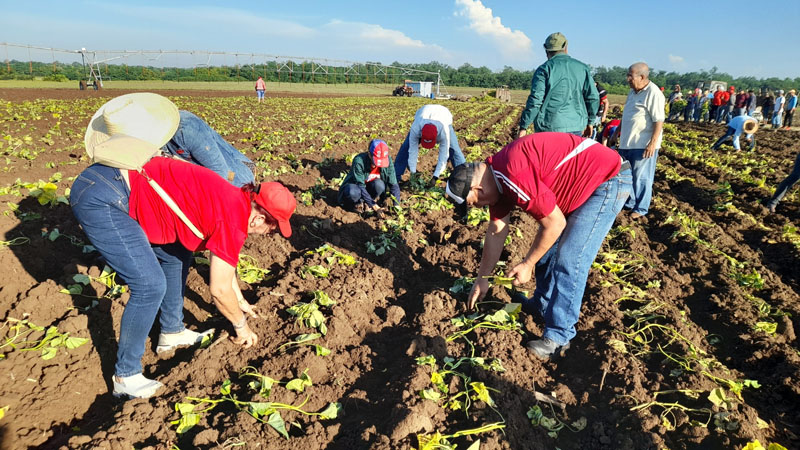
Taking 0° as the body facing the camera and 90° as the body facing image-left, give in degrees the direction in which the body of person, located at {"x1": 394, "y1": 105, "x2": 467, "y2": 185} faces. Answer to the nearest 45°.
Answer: approximately 0°

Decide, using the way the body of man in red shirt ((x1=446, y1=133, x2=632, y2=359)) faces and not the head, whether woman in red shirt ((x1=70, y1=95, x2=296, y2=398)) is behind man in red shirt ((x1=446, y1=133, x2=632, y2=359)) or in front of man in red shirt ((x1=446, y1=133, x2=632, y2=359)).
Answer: in front

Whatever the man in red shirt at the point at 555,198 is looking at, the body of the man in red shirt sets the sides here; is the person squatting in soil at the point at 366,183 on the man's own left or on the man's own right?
on the man's own right

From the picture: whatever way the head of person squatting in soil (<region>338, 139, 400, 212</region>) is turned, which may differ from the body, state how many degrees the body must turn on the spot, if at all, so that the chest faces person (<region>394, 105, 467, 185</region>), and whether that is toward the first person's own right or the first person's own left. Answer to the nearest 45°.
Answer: approximately 90° to the first person's own left

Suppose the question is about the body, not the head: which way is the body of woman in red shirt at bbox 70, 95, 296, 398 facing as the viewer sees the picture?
to the viewer's right

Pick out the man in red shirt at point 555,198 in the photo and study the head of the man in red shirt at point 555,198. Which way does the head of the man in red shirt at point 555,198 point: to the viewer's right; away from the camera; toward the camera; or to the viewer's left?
to the viewer's left

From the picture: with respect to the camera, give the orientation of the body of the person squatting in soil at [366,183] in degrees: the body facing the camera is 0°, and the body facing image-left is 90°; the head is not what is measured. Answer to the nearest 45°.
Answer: approximately 315°

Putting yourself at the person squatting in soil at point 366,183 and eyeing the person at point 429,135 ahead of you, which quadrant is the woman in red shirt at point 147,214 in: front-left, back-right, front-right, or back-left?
back-right

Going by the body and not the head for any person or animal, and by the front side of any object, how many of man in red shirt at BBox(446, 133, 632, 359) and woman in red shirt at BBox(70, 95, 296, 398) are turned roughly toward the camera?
0

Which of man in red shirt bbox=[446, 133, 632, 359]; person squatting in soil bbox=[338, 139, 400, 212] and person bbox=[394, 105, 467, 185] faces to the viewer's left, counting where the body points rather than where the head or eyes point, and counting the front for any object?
the man in red shirt

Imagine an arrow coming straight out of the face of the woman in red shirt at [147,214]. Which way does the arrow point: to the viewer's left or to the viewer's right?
to the viewer's right

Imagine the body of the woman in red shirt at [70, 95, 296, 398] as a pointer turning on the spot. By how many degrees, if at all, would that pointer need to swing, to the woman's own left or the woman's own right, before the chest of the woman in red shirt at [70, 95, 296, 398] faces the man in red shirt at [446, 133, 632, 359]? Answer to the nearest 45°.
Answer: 0° — they already face them

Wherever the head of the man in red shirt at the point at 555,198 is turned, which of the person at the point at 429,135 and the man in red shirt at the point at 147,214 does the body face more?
the man in red shirt

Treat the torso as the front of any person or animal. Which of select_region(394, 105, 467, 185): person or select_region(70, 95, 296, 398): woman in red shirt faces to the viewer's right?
the woman in red shirt

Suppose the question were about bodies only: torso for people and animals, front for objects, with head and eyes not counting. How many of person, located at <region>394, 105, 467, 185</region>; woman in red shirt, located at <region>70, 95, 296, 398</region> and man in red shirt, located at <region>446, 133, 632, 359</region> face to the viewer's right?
1

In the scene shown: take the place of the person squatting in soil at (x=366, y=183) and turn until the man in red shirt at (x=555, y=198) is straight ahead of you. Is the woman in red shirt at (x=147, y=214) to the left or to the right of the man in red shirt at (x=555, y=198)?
right

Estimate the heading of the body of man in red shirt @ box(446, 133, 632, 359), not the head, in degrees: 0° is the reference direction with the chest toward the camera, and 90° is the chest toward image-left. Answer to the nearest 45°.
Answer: approximately 90°
